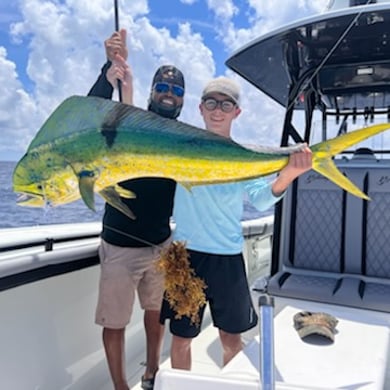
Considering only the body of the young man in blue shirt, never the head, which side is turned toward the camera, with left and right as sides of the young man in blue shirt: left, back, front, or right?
front
